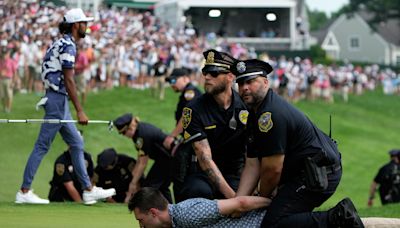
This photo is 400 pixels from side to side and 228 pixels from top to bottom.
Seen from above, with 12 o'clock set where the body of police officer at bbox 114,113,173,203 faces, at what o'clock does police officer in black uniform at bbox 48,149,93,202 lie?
The police officer in black uniform is roughly at 12 o'clock from the police officer.

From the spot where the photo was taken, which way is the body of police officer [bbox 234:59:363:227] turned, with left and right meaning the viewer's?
facing to the left of the viewer

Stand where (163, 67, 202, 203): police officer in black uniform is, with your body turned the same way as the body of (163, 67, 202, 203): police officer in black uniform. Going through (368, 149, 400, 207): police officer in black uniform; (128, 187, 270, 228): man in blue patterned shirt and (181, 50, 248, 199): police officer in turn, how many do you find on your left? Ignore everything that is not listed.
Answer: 2

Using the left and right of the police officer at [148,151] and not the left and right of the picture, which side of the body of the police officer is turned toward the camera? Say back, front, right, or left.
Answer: left

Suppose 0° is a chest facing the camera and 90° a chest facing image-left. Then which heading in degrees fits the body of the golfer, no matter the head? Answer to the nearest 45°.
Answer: approximately 270°

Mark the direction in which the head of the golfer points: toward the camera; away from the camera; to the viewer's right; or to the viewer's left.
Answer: to the viewer's right

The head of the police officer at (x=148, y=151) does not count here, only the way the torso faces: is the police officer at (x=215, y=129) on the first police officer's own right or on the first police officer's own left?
on the first police officer's own left
